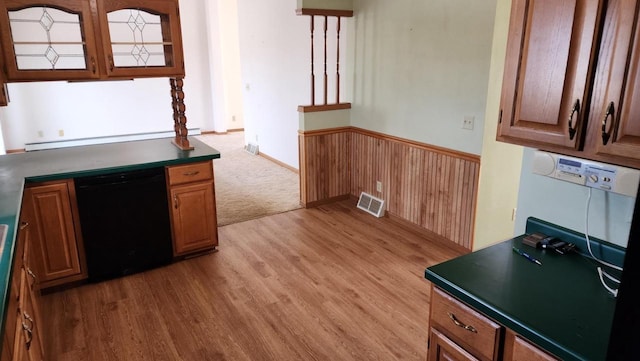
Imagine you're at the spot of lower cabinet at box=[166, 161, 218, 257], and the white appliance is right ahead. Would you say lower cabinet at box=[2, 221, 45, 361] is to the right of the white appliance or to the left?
right

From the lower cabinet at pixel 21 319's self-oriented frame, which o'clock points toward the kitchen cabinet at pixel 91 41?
The kitchen cabinet is roughly at 10 o'clock from the lower cabinet.

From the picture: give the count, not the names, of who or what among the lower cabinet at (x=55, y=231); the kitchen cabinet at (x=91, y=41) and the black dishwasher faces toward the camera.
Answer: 3

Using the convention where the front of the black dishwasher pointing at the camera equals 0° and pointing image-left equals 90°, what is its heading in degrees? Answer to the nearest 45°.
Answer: approximately 0°

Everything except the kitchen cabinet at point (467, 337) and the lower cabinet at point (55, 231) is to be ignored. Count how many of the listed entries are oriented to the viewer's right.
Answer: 0

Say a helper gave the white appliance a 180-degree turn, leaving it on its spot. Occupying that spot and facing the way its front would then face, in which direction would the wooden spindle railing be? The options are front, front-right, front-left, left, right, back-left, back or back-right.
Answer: left

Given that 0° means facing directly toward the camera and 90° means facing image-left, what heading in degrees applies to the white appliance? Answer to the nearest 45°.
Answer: approximately 45°

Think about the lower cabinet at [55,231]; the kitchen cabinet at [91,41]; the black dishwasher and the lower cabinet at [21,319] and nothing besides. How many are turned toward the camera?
3

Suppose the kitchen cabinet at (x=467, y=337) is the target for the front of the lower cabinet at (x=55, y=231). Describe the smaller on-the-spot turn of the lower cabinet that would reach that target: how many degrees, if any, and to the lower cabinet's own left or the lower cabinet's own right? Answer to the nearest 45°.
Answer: approximately 45° to the lower cabinet's own left

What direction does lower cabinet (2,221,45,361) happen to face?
to the viewer's right
